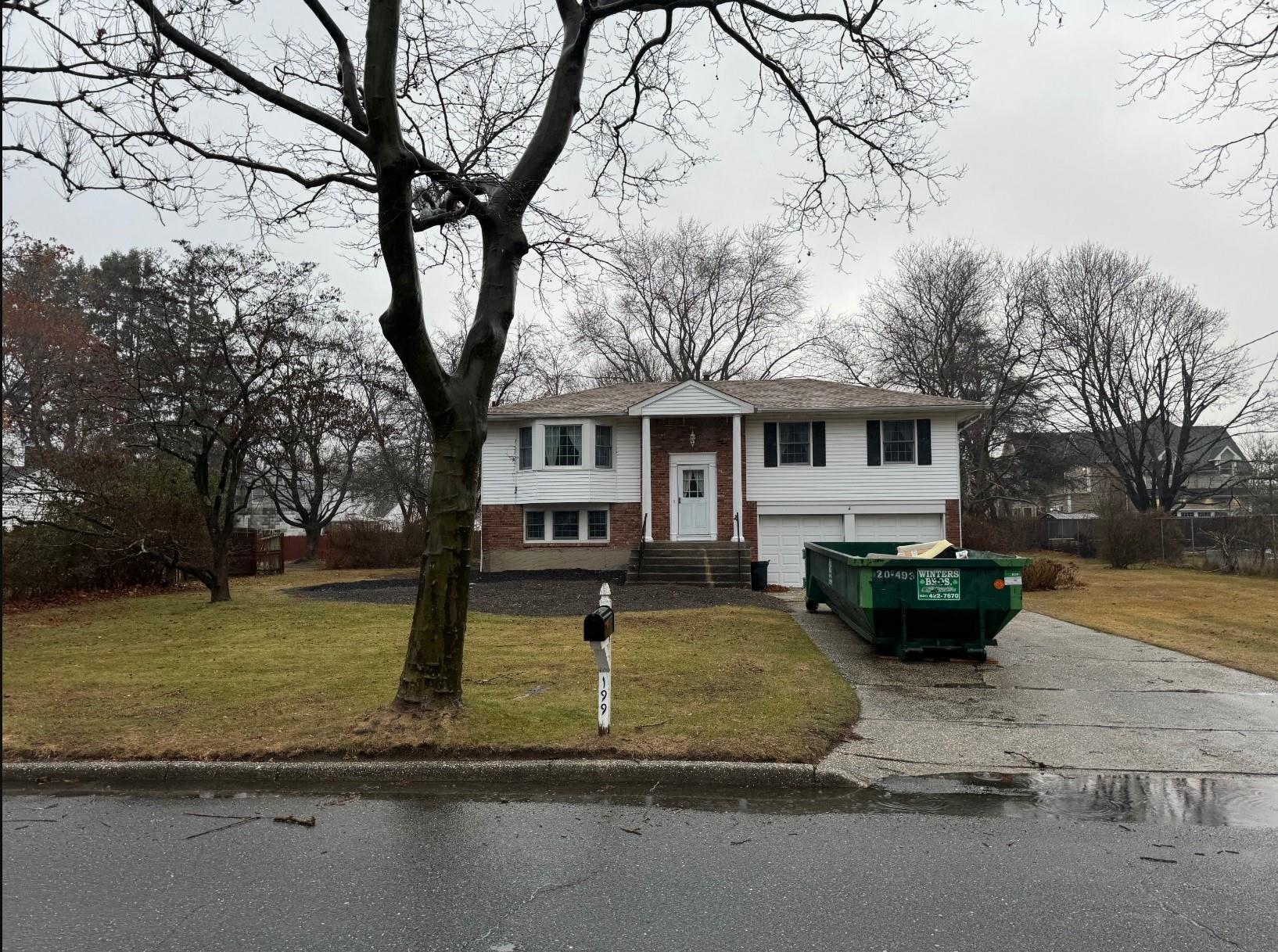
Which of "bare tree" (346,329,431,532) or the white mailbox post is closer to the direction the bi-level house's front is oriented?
the white mailbox post

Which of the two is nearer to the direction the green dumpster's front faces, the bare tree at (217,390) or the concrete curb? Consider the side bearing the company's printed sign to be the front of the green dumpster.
the concrete curb

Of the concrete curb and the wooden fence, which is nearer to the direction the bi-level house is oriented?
the concrete curb

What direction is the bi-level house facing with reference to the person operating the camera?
facing the viewer

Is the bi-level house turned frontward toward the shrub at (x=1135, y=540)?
no

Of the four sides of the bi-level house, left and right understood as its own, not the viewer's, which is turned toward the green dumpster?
front

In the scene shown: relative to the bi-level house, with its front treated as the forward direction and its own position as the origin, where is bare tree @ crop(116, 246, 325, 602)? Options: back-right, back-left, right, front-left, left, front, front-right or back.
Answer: front-right

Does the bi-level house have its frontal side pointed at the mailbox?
yes

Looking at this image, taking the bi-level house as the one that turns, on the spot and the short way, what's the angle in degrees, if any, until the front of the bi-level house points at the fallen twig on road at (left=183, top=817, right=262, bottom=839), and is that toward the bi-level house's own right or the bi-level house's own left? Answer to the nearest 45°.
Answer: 0° — it already faces it

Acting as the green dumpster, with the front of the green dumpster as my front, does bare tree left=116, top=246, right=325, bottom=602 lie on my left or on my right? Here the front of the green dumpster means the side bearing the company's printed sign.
on my right

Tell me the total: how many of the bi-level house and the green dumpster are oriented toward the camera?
2

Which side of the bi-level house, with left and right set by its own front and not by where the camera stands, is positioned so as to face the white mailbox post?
front

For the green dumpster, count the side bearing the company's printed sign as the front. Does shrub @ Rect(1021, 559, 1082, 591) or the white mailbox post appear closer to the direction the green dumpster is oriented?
the white mailbox post

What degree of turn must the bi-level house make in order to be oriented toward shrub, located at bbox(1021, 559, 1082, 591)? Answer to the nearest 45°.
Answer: approximately 90° to its left

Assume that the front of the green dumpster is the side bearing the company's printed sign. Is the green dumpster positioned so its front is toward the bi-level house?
no

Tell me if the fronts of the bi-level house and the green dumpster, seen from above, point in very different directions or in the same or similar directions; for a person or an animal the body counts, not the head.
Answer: same or similar directions
